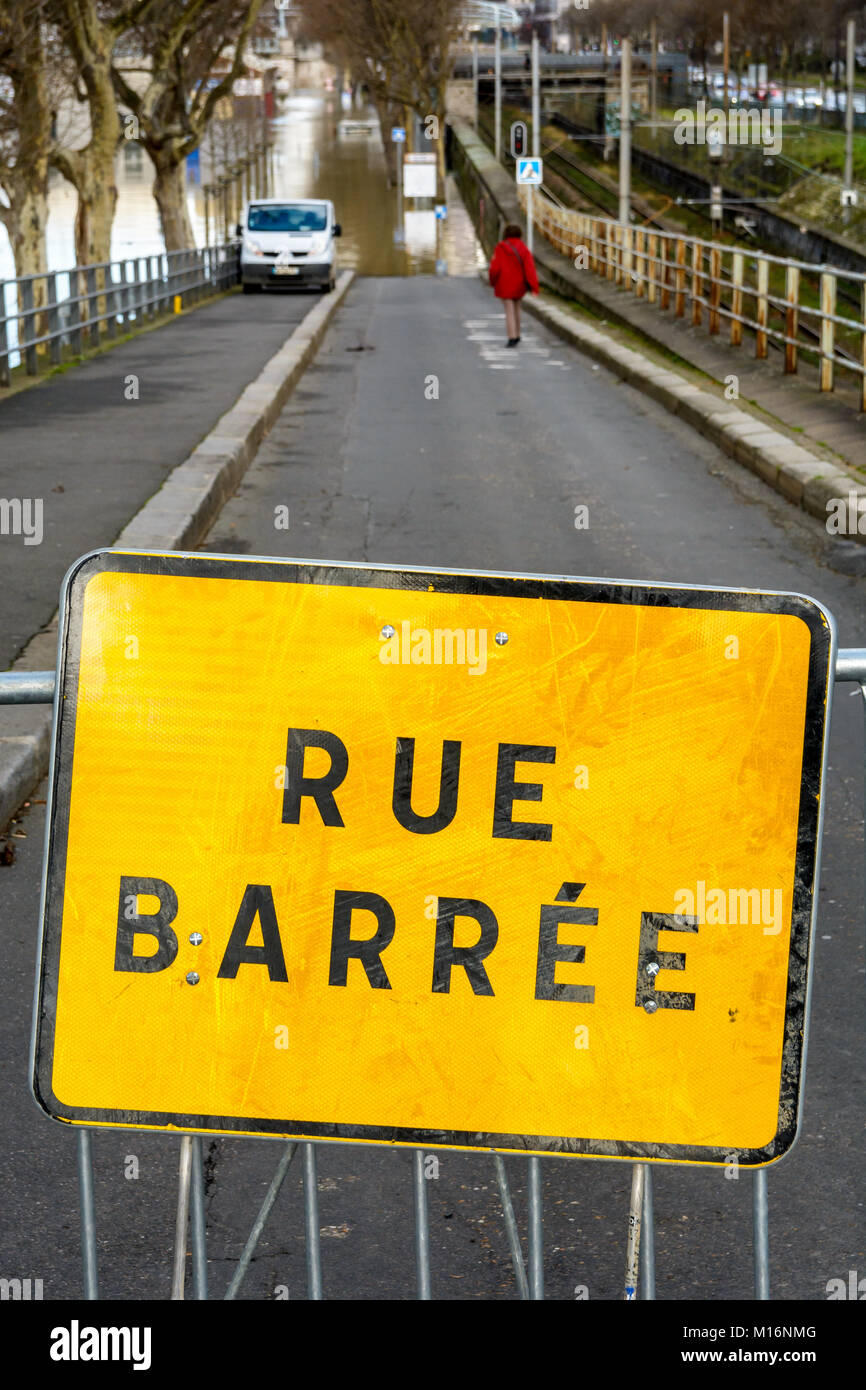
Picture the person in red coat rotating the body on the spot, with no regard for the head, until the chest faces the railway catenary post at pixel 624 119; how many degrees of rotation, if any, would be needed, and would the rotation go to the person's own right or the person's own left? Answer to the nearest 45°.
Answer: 0° — they already face it

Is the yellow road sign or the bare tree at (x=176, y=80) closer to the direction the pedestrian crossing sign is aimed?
the yellow road sign

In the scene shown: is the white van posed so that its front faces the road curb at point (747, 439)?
yes

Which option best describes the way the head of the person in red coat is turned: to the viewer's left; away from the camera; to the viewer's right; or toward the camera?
away from the camera

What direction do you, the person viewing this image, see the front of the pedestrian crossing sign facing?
facing the viewer

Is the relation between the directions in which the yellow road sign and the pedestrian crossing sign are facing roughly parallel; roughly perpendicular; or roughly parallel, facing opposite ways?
roughly parallel

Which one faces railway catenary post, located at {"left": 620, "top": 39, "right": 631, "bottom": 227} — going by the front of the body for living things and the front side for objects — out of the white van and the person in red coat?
the person in red coat

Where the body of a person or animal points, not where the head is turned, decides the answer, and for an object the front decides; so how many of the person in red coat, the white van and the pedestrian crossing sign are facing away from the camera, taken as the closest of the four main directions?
1

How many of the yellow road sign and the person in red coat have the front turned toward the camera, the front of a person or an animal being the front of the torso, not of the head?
1

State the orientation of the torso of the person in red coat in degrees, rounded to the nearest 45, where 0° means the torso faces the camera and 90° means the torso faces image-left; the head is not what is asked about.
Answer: approximately 180°

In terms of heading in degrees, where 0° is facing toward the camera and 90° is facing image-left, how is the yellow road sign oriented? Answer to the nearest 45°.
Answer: approximately 0°

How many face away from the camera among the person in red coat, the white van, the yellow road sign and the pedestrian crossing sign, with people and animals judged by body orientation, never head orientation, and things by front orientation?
1

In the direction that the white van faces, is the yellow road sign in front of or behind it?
in front

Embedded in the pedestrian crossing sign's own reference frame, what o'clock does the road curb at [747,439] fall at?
The road curb is roughly at 12 o'clock from the pedestrian crossing sign.

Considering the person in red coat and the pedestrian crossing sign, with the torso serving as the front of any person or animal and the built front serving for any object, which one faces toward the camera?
the pedestrian crossing sign
